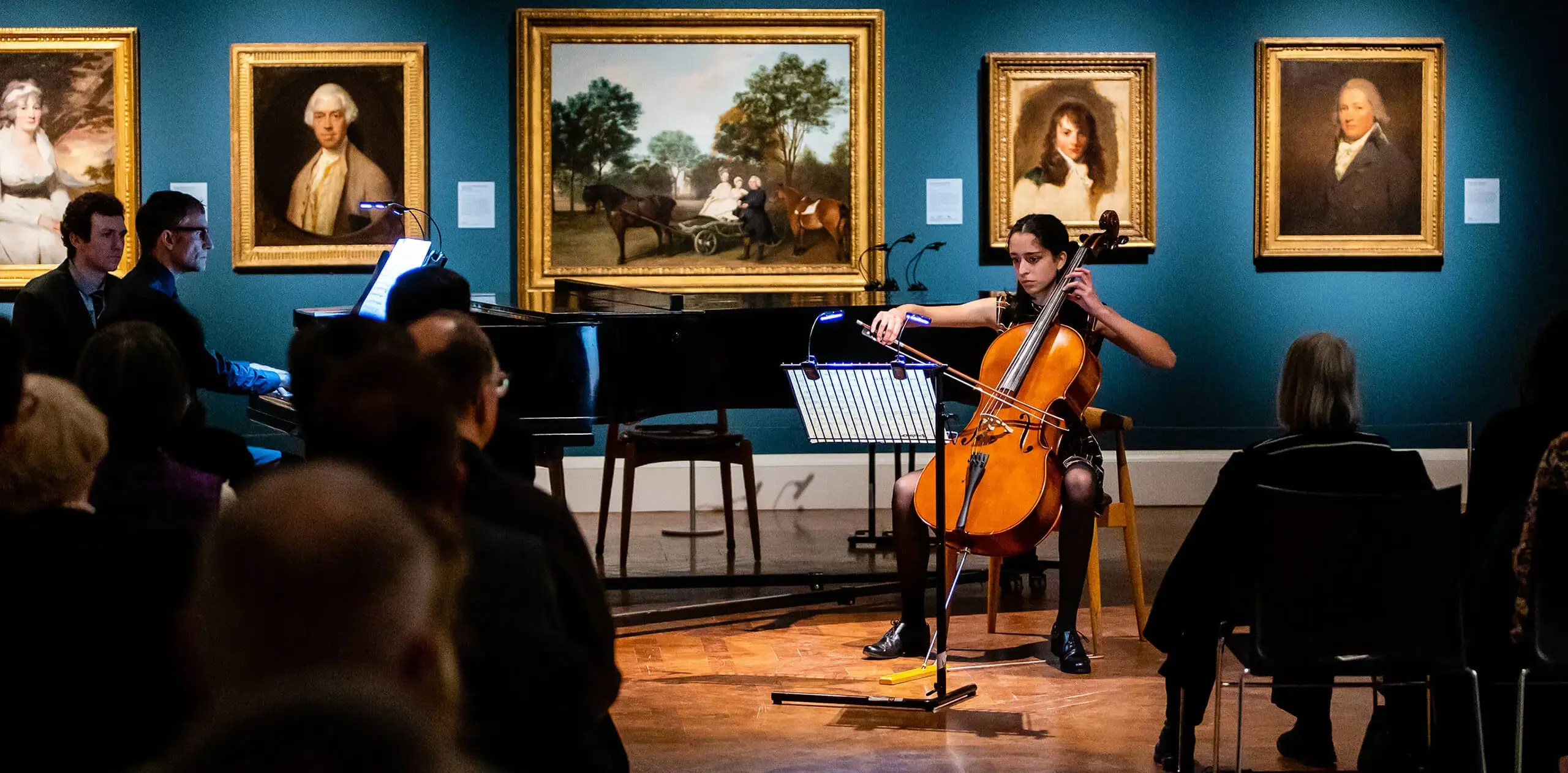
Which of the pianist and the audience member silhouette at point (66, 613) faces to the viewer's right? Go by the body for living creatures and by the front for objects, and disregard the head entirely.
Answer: the pianist

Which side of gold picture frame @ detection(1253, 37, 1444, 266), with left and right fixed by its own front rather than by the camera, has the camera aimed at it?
front

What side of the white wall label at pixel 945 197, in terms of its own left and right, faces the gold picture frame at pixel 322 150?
right

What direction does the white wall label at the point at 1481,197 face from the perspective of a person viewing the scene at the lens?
facing the viewer

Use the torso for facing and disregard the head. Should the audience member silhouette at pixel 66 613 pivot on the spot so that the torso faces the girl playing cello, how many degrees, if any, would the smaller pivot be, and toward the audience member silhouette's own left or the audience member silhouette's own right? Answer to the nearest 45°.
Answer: approximately 45° to the audience member silhouette's own right

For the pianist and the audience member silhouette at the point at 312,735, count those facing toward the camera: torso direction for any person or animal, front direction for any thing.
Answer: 0

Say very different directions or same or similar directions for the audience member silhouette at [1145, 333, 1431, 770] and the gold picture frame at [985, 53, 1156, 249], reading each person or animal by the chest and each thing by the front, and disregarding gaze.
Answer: very different directions

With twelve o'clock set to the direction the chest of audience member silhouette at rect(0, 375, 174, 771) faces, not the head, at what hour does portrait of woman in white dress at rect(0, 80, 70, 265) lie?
The portrait of woman in white dress is roughly at 12 o'clock from the audience member silhouette.

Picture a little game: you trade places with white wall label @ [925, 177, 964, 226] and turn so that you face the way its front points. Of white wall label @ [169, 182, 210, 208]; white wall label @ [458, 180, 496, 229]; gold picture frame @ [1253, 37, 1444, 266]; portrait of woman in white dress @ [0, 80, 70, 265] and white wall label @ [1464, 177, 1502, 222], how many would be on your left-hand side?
2

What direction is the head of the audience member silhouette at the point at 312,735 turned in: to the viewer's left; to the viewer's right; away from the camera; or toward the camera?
away from the camera

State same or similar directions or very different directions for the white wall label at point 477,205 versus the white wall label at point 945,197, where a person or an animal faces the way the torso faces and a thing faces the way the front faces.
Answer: same or similar directions

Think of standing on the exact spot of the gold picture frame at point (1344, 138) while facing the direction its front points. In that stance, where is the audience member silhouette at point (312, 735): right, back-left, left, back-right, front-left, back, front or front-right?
front

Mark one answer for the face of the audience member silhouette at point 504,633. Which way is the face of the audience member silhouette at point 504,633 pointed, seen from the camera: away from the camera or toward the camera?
away from the camera

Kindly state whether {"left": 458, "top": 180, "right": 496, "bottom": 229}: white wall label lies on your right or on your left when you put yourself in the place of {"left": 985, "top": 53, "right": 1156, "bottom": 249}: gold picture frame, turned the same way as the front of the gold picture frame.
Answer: on your right

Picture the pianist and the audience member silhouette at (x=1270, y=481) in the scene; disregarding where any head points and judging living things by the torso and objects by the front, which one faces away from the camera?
the audience member silhouette

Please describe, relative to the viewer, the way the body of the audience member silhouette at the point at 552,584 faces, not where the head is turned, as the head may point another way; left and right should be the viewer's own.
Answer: facing away from the viewer and to the right of the viewer

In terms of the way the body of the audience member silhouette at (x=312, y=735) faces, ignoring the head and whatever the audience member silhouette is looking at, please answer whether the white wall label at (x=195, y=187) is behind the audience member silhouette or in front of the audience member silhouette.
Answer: in front
